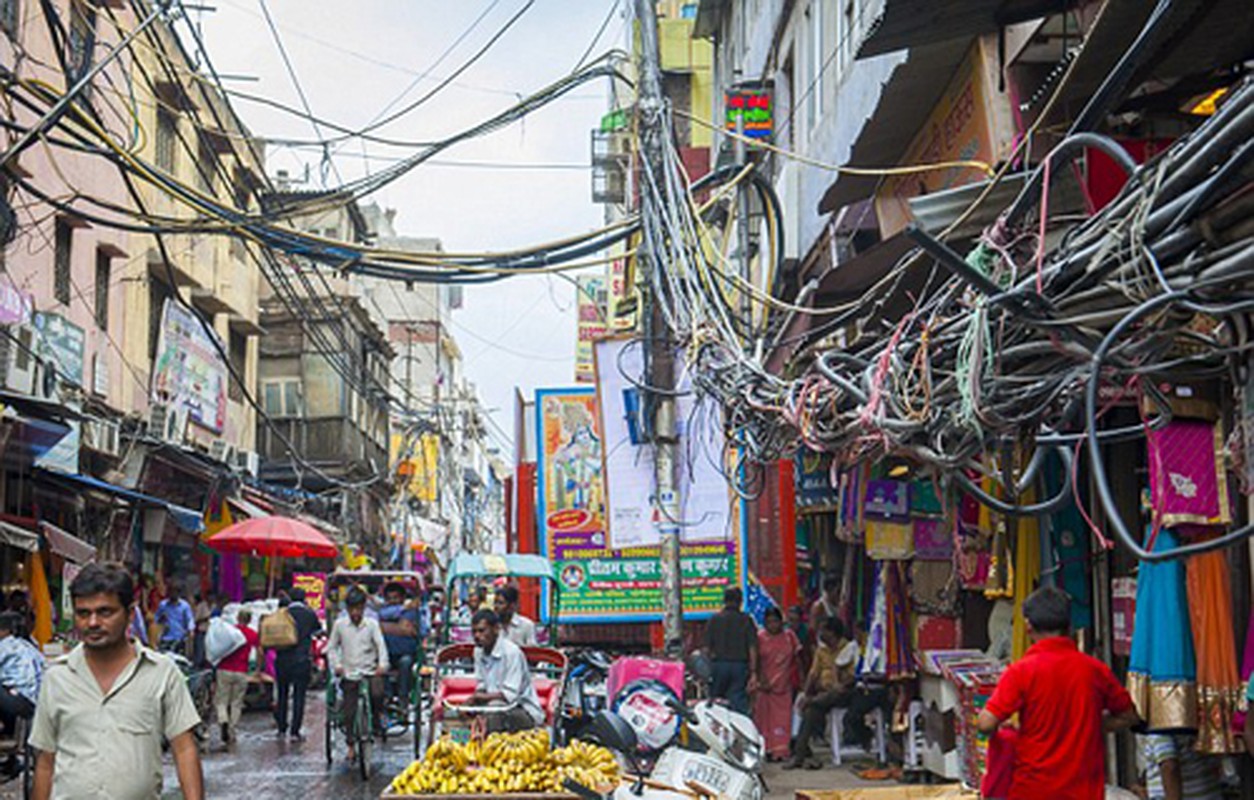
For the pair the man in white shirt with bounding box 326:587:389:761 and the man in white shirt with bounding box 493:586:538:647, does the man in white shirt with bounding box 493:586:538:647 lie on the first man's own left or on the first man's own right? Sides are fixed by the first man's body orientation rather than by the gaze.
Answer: on the first man's own left

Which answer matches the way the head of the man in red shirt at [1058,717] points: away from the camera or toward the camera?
away from the camera

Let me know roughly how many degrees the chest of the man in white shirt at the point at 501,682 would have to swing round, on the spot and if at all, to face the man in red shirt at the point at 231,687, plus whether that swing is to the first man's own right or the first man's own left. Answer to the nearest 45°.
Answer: approximately 90° to the first man's own right

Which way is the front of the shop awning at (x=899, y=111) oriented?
to the viewer's left

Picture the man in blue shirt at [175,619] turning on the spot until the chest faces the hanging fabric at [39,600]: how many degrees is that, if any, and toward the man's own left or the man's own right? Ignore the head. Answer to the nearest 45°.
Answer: approximately 45° to the man's own right

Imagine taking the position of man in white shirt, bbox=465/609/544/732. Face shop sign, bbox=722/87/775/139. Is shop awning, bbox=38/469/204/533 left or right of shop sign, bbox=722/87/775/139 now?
left
